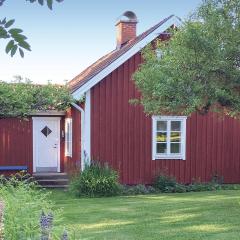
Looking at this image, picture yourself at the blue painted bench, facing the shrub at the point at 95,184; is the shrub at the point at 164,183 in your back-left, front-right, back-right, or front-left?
front-left

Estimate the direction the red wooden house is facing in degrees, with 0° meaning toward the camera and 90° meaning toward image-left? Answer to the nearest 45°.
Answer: approximately 0°

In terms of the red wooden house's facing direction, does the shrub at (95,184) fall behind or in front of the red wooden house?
in front
